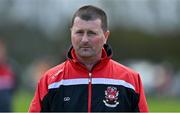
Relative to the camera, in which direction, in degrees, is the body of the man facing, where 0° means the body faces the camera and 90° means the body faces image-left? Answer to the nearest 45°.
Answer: approximately 0°
